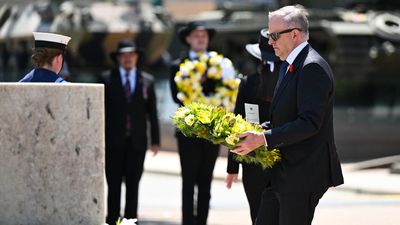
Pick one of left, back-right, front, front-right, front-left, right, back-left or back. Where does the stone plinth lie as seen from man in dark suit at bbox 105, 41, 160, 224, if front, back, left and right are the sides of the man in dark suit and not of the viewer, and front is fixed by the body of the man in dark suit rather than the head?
front

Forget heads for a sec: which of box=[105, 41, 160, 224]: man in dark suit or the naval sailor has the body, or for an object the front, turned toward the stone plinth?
the man in dark suit

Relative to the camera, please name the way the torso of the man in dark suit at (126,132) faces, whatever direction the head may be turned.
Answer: toward the camera

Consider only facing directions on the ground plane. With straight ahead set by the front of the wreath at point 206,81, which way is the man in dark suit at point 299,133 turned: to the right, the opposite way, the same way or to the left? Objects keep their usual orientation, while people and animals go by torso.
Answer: to the right

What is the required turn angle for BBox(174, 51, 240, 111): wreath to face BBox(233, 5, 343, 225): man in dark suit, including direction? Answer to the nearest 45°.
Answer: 0° — it already faces them

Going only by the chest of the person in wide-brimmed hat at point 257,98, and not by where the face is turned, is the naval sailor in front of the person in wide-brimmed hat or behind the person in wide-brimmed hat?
in front

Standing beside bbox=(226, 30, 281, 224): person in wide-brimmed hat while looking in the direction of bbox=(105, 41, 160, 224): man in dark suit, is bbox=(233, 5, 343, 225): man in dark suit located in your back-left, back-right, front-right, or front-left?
back-left

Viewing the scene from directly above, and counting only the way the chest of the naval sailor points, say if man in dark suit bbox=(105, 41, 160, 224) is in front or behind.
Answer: in front

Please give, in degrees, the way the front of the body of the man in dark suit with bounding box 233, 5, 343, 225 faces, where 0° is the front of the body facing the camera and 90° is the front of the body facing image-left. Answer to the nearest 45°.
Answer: approximately 90°
